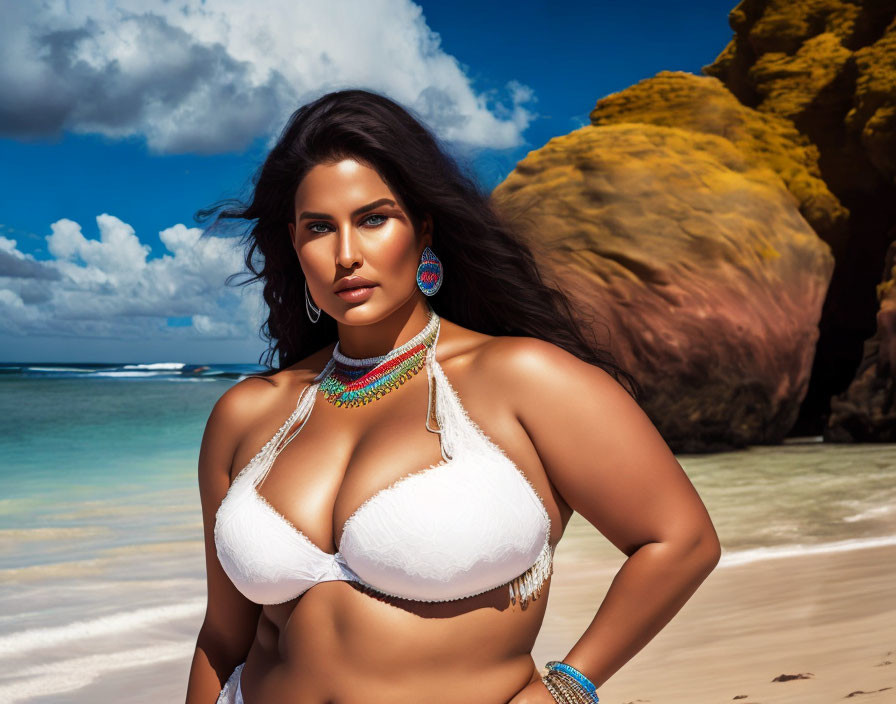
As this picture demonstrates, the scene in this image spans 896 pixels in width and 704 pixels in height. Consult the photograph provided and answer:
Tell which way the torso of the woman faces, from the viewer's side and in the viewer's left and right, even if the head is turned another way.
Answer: facing the viewer and to the left of the viewer

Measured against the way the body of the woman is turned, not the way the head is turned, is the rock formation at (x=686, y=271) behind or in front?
behind

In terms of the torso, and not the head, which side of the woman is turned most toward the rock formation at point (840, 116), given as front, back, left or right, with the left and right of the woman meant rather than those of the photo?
back
